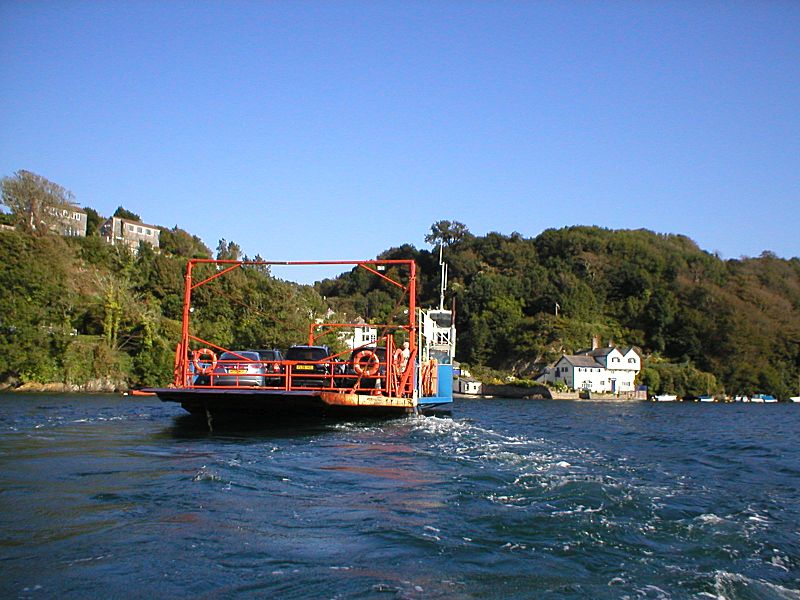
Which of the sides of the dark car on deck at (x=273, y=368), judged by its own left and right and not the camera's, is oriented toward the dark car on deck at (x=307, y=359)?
right

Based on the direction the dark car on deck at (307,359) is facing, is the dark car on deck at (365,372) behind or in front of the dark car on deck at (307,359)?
behind

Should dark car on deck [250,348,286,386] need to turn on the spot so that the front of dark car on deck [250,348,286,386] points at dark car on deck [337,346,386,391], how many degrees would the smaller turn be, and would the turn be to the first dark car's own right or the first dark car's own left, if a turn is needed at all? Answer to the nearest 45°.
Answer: approximately 135° to the first dark car's own right

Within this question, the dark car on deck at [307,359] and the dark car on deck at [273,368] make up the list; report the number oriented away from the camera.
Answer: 2

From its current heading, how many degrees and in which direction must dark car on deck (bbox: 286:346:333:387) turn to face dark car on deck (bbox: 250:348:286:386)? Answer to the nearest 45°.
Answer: approximately 90° to its left

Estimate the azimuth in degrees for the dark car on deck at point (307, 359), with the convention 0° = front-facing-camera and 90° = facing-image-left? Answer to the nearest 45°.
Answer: approximately 180°

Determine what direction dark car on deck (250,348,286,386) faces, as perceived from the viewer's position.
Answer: facing away from the viewer
